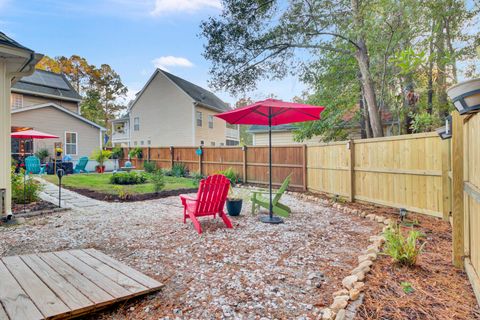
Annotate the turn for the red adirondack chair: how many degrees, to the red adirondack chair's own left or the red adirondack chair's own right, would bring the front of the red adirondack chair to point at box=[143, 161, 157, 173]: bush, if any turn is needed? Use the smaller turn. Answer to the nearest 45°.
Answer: approximately 45° to the red adirondack chair's own right

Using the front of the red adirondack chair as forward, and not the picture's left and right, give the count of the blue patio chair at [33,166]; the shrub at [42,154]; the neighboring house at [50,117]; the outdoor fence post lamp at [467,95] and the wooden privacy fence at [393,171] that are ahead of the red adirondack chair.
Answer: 3

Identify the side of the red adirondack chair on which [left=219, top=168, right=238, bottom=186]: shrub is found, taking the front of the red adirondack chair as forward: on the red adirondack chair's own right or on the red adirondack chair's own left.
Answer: on the red adirondack chair's own right

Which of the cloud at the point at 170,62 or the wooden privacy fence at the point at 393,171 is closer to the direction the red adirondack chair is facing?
the cloud

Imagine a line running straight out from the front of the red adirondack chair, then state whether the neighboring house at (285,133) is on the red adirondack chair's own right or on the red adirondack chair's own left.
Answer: on the red adirondack chair's own right

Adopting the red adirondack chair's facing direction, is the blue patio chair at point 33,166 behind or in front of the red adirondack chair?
in front
